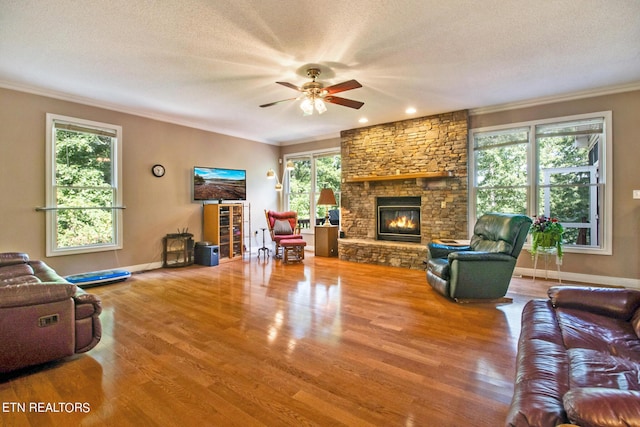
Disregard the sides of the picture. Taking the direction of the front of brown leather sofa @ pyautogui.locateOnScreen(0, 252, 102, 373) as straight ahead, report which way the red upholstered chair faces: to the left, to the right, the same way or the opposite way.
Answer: to the right

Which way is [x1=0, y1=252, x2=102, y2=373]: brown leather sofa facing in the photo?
to the viewer's right

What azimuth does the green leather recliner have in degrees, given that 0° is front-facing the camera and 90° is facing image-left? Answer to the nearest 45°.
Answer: approximately 45°

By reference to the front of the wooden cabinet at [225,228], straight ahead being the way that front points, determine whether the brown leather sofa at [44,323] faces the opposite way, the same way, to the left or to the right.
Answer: to the left

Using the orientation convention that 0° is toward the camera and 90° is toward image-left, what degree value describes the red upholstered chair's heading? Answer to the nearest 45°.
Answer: approximately 315°

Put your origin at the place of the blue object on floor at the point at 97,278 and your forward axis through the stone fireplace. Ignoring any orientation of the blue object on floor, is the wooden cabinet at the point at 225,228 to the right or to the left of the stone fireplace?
left

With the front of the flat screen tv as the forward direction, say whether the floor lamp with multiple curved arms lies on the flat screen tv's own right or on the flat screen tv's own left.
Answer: on the flat screen tv's own left

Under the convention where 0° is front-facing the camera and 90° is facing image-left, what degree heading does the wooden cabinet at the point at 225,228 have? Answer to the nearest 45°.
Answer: approximately 315°
